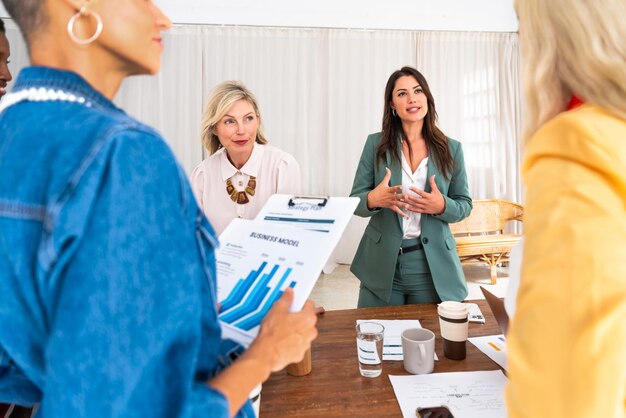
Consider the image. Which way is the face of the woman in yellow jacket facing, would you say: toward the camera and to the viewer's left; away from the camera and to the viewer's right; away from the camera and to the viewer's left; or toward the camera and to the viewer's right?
away from the camera and to the viewer's left

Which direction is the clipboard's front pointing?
toward the camera

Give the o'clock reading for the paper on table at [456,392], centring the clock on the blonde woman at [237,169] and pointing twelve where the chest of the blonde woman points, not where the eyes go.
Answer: The paper on table is roughly at 11 o'clock from the blonde woman.

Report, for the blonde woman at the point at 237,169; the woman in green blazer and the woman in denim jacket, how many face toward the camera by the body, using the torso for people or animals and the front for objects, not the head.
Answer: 2

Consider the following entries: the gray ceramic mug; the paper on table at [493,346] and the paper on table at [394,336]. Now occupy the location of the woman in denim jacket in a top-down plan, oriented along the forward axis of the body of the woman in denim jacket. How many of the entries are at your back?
0

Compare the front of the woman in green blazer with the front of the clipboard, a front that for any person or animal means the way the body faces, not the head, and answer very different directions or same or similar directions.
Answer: same or similar directions

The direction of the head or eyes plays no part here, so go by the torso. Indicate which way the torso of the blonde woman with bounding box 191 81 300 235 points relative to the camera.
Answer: toward the camera

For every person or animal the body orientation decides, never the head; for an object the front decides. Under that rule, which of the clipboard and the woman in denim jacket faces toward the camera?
the clipboard

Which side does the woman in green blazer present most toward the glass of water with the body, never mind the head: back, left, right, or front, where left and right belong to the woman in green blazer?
front

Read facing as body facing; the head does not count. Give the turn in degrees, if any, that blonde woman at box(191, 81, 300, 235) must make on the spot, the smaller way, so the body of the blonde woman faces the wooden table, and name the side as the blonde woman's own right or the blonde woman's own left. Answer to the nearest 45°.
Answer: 0° — they already face it

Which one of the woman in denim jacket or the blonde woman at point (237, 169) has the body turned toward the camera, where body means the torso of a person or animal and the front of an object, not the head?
the blonde woman

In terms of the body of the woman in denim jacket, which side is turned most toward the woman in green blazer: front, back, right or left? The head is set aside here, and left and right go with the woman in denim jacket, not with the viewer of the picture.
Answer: front

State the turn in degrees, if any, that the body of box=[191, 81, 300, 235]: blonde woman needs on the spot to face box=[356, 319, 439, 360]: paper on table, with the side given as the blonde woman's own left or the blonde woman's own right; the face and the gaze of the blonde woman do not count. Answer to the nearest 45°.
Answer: approximately 45° to the blonde woman's own left

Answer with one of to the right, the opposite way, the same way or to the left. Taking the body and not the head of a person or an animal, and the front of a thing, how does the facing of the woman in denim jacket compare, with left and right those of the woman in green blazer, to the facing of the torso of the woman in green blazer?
the opposite way
